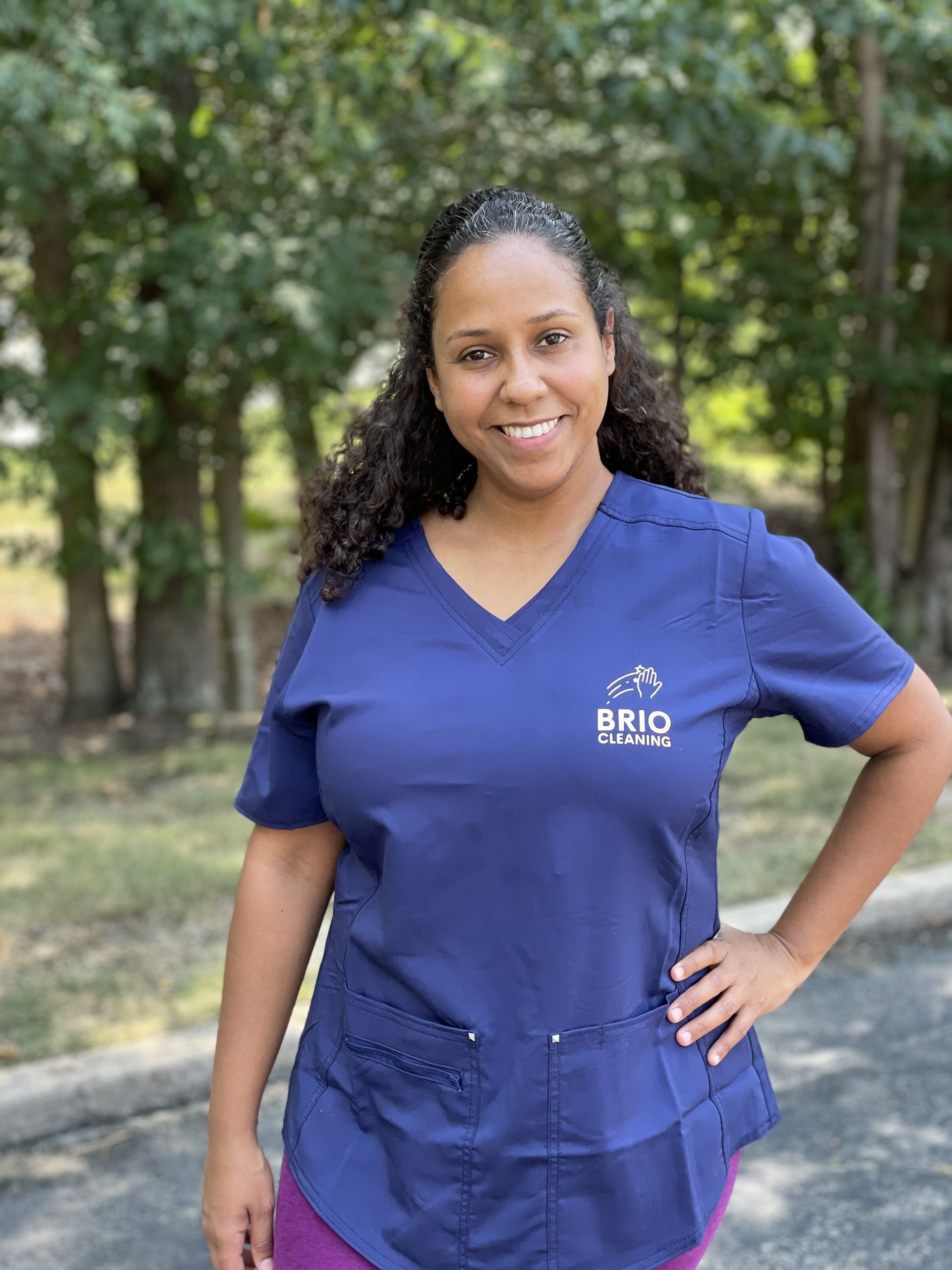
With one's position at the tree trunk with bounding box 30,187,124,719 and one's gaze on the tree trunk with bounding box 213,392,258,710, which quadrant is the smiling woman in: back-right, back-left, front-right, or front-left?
back-right

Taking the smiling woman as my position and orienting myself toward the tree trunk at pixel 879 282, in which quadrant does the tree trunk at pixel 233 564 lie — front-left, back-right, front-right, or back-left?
front-left

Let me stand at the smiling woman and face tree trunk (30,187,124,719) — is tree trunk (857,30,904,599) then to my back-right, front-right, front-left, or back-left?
front-right

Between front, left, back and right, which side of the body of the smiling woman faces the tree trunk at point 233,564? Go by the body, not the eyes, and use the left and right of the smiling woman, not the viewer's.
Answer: back

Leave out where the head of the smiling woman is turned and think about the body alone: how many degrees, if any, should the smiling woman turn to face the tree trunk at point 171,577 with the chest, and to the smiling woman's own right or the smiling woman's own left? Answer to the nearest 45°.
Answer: approximately 180°

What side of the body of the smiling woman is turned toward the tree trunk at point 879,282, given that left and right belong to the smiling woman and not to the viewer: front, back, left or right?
back

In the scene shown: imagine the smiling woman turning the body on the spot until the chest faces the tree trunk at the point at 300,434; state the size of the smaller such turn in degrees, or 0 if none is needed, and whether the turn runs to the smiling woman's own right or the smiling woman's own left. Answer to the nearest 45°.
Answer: approximately 180°

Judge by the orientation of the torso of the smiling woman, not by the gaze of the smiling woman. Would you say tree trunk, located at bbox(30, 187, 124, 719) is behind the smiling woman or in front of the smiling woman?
behind

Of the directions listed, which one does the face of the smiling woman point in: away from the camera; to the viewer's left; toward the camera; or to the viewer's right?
toward the camera

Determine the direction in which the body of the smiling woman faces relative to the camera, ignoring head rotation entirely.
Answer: toward the camera
